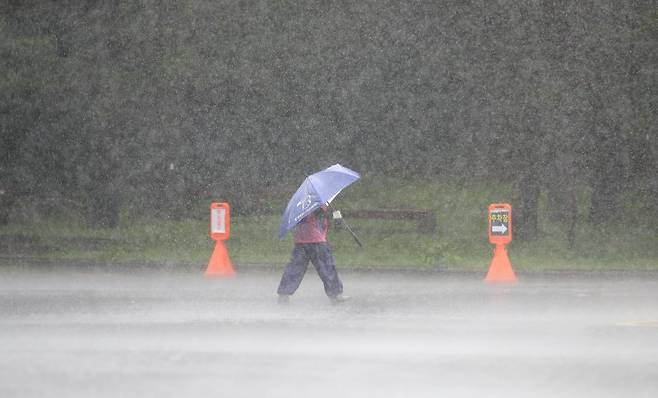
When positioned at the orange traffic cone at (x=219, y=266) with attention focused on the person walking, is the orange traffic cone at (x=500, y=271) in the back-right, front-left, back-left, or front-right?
front-left

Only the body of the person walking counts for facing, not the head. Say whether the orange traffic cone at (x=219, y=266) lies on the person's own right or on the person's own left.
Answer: on the person's own left

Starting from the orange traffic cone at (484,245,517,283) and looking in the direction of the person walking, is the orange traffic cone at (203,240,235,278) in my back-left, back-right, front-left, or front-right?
front-right

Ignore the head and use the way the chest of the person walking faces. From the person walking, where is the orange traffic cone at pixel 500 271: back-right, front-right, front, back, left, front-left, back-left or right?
front-left

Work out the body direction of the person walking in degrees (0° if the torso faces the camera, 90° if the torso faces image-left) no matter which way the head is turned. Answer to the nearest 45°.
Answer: approximately 270°
